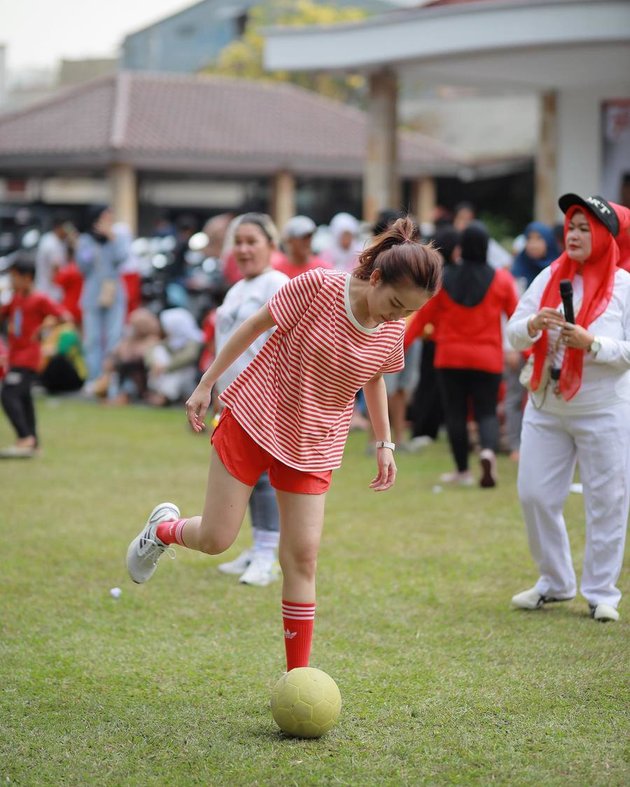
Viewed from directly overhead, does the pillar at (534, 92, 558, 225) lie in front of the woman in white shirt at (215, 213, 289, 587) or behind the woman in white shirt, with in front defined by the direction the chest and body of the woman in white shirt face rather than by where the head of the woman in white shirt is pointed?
behind

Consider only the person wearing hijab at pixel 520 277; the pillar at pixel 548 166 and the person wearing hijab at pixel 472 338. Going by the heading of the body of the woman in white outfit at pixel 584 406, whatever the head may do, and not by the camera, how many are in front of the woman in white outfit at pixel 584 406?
0

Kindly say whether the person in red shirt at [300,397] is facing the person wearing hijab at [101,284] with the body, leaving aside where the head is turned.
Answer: no

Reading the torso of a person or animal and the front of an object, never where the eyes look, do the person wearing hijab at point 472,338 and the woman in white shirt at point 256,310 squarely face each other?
no

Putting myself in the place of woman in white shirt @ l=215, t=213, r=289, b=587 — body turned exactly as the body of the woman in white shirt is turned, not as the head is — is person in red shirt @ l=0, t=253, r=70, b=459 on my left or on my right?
on my right

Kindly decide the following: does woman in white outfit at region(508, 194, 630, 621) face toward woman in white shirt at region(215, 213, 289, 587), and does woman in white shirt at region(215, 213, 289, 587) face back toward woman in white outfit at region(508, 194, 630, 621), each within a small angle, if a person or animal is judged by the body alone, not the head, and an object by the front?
no

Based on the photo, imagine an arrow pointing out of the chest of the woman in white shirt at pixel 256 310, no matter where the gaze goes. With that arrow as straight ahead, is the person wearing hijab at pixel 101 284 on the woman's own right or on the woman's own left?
on the woman's own right

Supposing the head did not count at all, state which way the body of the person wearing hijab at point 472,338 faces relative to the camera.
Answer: away from the camera

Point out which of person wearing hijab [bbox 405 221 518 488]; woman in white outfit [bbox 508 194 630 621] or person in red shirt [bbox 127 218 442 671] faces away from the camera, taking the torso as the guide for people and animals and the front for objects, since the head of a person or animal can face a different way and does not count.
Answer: the person wearing hijab

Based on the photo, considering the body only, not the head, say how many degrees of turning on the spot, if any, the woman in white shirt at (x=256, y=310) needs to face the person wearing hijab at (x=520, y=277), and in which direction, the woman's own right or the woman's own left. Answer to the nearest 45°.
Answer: approximately 180°

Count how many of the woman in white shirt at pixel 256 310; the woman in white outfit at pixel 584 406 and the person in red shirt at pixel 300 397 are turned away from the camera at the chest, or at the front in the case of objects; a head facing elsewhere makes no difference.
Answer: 0

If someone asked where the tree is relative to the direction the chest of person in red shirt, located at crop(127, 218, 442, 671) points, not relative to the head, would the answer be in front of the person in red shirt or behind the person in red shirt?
behind

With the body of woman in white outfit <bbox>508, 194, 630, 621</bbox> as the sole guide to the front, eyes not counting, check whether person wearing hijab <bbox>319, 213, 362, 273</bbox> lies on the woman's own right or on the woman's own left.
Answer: on the woman's own right

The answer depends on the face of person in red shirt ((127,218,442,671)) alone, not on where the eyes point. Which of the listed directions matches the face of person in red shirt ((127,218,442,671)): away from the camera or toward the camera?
toward the camera

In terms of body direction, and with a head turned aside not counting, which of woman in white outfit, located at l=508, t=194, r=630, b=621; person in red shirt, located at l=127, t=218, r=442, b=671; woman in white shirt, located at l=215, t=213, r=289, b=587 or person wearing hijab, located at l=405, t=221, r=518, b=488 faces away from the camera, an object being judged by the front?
the person wearing hijab

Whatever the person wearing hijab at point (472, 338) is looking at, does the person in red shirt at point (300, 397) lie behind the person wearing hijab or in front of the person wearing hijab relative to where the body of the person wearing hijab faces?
behind

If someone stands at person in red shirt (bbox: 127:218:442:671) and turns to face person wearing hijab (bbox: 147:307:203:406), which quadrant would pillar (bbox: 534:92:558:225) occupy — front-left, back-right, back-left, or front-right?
front-right

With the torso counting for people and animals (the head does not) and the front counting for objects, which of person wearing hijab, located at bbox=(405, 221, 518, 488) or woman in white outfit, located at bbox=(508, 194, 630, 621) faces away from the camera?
the person wearing hijab

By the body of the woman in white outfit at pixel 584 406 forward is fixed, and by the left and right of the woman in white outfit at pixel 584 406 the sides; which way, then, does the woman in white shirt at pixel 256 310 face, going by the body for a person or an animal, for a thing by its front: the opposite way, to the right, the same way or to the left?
the same way

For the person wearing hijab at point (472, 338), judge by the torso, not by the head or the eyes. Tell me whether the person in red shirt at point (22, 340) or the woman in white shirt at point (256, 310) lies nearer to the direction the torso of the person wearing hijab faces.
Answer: the person in red shirt
